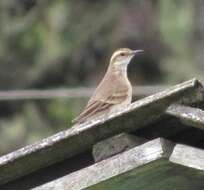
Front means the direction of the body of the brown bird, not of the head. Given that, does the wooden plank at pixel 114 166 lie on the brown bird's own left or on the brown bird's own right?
on the brown bird's own right

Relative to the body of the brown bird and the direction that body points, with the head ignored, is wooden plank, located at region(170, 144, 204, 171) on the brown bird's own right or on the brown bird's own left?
on the brown bird's own right

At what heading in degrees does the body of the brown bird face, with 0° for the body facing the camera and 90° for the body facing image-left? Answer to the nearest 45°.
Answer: approximately 270°
